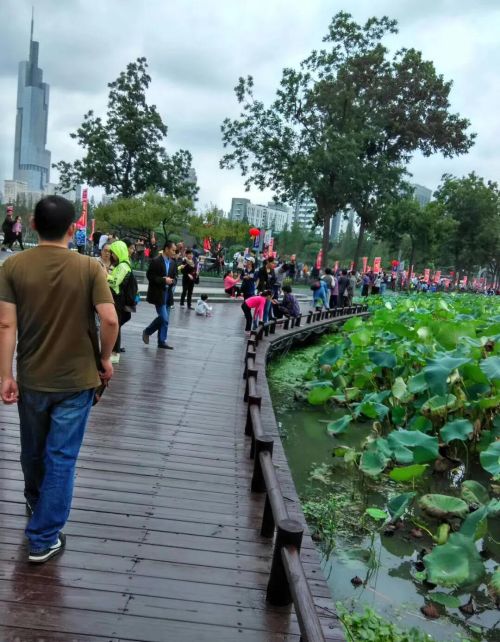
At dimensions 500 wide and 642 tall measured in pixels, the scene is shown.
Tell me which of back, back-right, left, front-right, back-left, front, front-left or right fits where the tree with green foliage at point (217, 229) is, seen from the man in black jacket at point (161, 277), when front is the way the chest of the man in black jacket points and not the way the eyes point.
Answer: back-left

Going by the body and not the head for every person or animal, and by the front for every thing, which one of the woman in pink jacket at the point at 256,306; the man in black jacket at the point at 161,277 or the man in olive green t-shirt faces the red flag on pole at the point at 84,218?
the man in olive green t-shirt

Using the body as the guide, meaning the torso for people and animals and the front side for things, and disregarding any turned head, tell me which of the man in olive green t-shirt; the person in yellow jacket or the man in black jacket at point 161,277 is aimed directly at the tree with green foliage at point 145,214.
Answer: the man in olive green t-shirt

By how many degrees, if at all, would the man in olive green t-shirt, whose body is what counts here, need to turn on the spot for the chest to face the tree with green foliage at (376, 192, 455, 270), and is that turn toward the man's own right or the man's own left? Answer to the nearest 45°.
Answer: approximately 45° to the man's own right

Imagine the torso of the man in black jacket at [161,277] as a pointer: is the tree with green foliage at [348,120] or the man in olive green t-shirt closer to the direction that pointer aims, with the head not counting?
the man in olive green t-shirt

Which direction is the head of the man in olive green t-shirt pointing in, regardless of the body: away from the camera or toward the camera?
away from the camera

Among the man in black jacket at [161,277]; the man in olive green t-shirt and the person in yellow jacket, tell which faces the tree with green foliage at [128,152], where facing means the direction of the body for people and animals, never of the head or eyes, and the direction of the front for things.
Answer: the man in olive green t-shirt

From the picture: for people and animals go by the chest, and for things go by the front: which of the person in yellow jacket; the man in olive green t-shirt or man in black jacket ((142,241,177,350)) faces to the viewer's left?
the person in yellow jacket

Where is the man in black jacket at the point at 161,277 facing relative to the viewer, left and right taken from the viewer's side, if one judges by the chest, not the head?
facing the viewer and to the right of the viewer

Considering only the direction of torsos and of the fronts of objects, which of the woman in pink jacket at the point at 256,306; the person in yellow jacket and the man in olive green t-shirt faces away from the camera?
the man in olive green t-shirt

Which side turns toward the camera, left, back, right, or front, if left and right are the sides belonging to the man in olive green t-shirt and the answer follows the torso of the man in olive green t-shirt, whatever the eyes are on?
back
